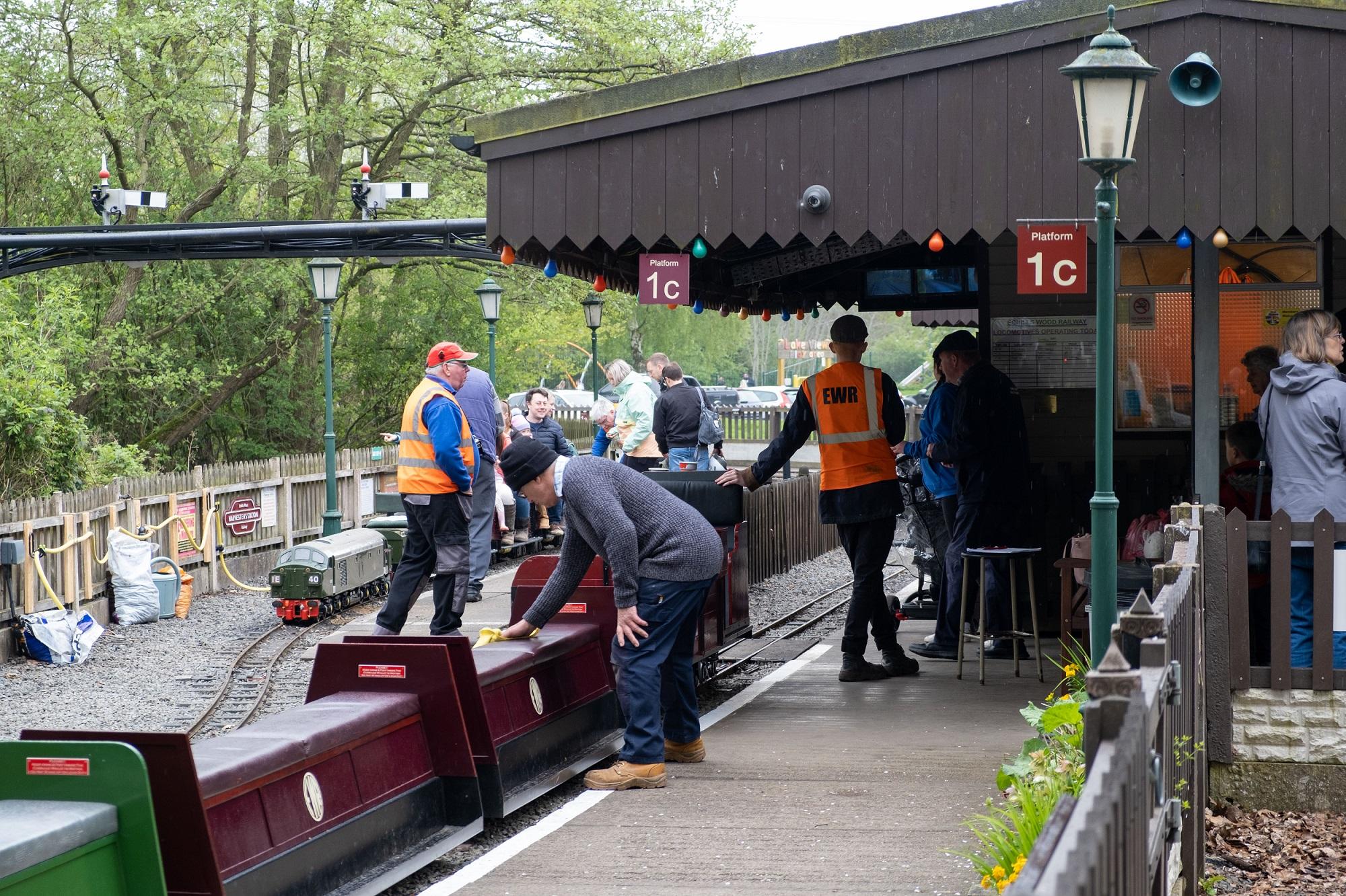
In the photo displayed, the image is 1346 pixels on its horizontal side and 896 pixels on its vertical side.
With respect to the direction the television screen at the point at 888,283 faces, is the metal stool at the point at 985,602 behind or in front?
in front

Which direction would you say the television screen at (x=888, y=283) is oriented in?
toward the camera

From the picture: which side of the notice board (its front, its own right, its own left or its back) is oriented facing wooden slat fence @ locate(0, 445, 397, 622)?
right

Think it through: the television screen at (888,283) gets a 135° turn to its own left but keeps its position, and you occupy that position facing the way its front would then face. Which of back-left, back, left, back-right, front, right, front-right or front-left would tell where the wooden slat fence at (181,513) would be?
back-left

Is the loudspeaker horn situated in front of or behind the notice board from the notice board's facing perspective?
in front

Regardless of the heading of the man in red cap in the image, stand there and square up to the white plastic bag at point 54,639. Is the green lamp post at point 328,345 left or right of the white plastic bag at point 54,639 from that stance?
right

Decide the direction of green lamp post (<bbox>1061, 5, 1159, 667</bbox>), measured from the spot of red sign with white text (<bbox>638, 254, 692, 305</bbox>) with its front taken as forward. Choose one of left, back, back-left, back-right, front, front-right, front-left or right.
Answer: front-left

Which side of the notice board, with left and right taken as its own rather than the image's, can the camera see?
front

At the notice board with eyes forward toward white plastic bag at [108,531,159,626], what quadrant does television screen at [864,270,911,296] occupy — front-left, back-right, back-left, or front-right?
front-right

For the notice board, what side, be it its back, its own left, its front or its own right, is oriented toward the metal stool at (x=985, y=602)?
front

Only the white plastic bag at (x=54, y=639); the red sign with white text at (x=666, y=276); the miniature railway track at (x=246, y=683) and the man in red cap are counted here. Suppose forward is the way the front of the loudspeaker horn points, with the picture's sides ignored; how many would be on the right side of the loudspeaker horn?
4

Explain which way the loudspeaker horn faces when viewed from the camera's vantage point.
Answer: facing the viewer

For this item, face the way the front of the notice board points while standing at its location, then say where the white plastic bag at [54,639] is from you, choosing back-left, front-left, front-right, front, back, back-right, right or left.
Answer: right

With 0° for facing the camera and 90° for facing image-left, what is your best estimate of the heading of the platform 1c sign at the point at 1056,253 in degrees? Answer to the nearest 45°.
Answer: approximately 0°

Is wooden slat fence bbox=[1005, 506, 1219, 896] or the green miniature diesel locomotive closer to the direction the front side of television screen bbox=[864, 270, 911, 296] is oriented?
the wooden slat fence
